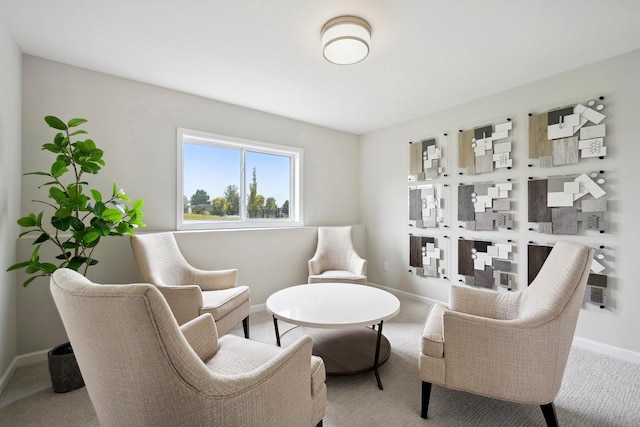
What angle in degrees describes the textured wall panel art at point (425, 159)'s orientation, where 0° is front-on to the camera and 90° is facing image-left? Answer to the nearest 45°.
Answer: approximately 45°

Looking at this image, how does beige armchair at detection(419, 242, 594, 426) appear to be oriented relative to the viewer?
to the viewer's left

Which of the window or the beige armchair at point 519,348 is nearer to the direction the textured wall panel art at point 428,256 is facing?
the window

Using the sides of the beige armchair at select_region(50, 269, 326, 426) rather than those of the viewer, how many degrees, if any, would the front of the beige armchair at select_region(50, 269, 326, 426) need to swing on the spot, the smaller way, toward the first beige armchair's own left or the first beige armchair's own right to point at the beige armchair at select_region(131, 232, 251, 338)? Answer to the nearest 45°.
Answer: approximately 45° to the first beige armchair's own left

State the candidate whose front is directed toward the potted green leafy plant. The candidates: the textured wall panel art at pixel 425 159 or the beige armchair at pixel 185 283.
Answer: the textured wall panel art

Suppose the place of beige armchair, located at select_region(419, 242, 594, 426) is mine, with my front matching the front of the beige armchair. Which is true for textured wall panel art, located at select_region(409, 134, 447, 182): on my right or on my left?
on my right
